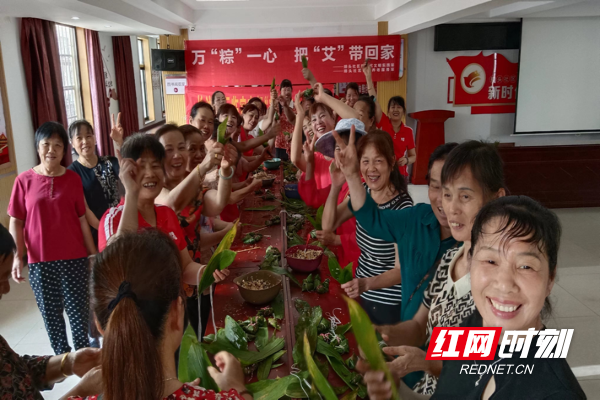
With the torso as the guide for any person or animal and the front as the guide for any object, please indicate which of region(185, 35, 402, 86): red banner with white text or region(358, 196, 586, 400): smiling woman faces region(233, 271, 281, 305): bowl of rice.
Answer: the red banner with white text

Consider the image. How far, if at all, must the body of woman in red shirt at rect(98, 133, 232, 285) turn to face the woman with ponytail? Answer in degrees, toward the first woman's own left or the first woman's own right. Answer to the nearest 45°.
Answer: approximately 45° to the first woman's own right

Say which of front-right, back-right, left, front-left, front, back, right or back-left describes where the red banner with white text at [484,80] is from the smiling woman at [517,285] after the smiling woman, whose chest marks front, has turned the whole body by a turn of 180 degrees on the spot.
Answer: front

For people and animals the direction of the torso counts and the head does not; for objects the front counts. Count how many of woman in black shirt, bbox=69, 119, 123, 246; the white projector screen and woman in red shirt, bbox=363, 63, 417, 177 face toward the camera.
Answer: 3

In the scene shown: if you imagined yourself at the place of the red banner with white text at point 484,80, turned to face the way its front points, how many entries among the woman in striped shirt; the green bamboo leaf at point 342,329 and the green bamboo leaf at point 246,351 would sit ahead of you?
3

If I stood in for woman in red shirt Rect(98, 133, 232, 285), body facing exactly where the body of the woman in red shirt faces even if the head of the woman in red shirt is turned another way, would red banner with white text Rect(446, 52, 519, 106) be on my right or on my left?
on my left

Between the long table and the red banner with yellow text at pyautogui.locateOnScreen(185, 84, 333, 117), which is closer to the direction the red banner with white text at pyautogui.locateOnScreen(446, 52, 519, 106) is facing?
the long table

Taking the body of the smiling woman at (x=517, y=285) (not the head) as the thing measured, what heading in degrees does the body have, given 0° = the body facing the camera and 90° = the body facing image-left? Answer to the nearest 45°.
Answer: approximately 0°

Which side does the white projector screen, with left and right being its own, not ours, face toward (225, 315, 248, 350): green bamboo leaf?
front

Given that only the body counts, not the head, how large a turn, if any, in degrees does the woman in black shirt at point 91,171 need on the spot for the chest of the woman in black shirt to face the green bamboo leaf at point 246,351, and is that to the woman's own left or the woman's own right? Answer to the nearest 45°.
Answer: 0° — they already face it
